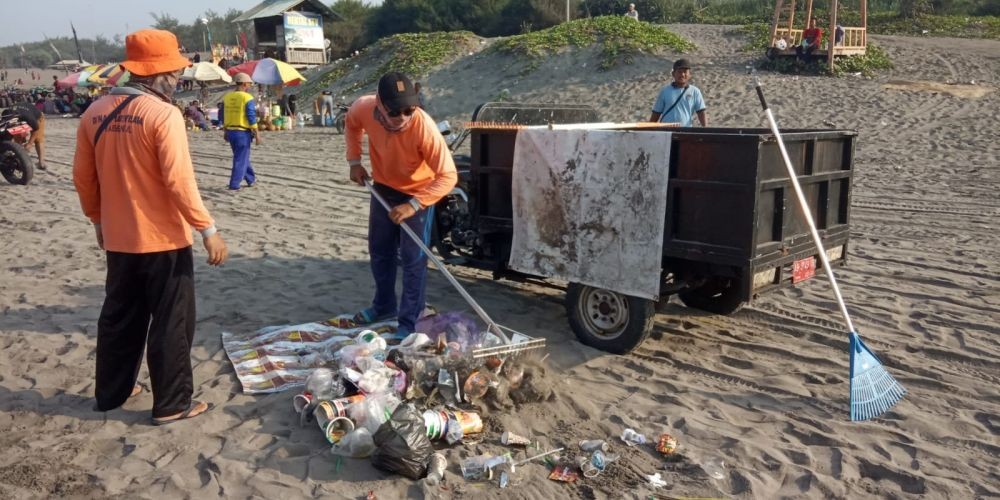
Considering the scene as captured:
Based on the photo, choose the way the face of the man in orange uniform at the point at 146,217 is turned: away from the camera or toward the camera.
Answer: away from the camera

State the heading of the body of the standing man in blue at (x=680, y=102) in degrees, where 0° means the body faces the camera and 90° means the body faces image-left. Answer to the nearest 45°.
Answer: approximately 0°

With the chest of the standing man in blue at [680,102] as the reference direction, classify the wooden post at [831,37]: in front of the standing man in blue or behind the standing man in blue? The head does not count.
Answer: behind

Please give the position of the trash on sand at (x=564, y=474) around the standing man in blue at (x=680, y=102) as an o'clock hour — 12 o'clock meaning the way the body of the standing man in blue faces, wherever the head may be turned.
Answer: The trash on sand is roughly at 12 o'clock from the standing man in blue.

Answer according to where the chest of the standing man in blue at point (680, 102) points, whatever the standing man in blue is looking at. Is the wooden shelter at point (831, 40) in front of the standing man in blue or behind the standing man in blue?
behind

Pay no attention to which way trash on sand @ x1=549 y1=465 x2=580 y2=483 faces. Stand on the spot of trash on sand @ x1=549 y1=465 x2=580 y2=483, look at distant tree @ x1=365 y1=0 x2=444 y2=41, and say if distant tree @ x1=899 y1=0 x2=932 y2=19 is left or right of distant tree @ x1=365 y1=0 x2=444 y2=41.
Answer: right

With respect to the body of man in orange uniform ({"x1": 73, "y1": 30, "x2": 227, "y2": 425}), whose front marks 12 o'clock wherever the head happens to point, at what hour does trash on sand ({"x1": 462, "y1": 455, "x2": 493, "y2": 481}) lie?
The trash on sand is roughly at 3 o'clock from the man in orange uniform.

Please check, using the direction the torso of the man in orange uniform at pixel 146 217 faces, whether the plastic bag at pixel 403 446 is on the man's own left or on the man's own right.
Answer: on the man's own right

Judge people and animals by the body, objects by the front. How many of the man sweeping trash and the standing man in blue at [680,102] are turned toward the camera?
2

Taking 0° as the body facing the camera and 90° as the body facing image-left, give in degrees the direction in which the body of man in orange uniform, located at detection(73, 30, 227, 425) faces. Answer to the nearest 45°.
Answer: approximately 225°
